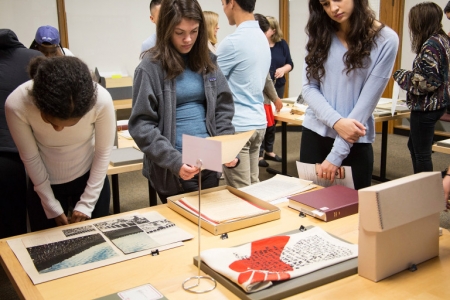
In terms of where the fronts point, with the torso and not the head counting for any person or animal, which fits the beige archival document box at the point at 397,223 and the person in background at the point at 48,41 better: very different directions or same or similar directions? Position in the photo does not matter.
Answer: very different directions

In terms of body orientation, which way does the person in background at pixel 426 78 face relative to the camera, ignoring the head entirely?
to the viewer's left

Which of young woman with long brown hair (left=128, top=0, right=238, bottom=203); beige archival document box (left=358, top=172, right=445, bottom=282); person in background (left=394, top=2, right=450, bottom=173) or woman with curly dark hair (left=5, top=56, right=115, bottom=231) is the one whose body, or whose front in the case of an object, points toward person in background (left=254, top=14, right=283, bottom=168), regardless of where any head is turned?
person in background (left=394, top=2, right=450, bottom=173)

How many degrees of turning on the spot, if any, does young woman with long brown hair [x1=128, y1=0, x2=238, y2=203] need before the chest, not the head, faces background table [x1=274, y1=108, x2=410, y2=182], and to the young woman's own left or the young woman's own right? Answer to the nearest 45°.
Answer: approximately 90° to the young woman's own left

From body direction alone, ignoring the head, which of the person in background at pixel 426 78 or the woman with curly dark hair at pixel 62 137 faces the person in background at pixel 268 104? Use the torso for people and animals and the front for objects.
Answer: the person in background at pixel 426 78

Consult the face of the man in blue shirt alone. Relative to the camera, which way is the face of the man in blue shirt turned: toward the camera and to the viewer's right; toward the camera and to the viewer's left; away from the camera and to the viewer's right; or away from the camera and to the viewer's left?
away from the camera and to the viewer's left

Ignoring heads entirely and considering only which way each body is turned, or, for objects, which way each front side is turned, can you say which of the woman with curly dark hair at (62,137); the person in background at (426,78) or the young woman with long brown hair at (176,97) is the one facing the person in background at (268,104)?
the person in background at (426,78)
